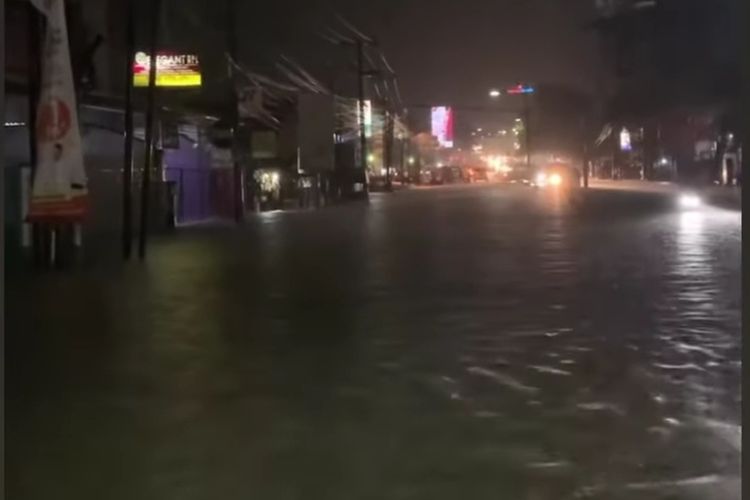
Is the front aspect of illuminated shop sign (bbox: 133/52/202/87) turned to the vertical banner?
yes

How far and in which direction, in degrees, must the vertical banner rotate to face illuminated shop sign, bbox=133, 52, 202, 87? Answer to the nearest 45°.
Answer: approximately 180°

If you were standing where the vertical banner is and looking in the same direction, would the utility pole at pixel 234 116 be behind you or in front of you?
behind

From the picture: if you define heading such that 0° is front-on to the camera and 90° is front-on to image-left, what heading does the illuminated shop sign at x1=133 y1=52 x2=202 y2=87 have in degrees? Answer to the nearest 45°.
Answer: approximately 0°

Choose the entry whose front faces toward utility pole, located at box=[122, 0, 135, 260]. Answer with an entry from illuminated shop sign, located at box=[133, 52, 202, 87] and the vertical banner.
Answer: the illuminated shop sign

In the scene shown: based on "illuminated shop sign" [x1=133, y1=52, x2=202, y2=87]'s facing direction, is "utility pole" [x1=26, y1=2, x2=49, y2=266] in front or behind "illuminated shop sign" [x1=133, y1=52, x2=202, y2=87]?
in front

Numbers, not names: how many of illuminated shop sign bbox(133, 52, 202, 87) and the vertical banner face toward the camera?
2

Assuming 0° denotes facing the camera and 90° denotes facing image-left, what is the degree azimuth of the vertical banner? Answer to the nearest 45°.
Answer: approximately 0°
